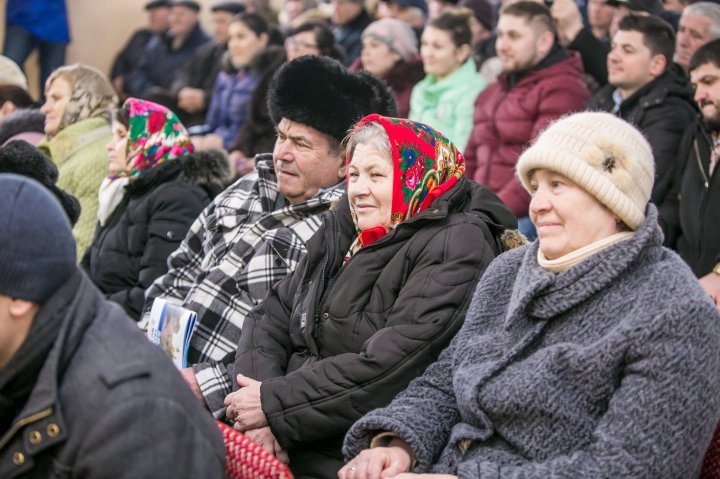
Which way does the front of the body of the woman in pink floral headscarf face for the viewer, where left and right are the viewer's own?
facing to the left of the viewer

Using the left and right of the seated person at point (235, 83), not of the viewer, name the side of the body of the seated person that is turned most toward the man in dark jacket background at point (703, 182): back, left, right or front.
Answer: left

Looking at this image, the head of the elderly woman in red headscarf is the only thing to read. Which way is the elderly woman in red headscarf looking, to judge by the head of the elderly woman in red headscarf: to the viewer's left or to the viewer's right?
to the viewer's left

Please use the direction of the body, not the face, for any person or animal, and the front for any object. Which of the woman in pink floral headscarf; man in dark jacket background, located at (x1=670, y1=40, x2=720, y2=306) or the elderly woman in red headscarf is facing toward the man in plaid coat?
the man in dark jacket background

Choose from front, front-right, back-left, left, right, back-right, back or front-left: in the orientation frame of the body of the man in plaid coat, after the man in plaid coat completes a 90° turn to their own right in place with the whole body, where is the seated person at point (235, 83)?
front-right

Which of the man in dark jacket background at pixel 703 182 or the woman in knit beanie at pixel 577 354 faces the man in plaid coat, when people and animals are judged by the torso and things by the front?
the man in dark jacket background

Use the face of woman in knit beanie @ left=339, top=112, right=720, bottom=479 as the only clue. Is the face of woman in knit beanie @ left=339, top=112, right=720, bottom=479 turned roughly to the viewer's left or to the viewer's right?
to the viewer's left

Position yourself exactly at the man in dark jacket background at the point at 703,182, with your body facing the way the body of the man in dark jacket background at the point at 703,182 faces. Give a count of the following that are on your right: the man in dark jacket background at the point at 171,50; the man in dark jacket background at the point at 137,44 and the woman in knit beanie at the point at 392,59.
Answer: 3

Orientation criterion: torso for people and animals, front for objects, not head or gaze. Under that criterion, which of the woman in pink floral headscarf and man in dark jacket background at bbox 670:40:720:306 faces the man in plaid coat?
the man in dark jacket background

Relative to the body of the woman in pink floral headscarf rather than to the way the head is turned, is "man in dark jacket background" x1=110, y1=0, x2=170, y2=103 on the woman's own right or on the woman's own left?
on the woman's own right
